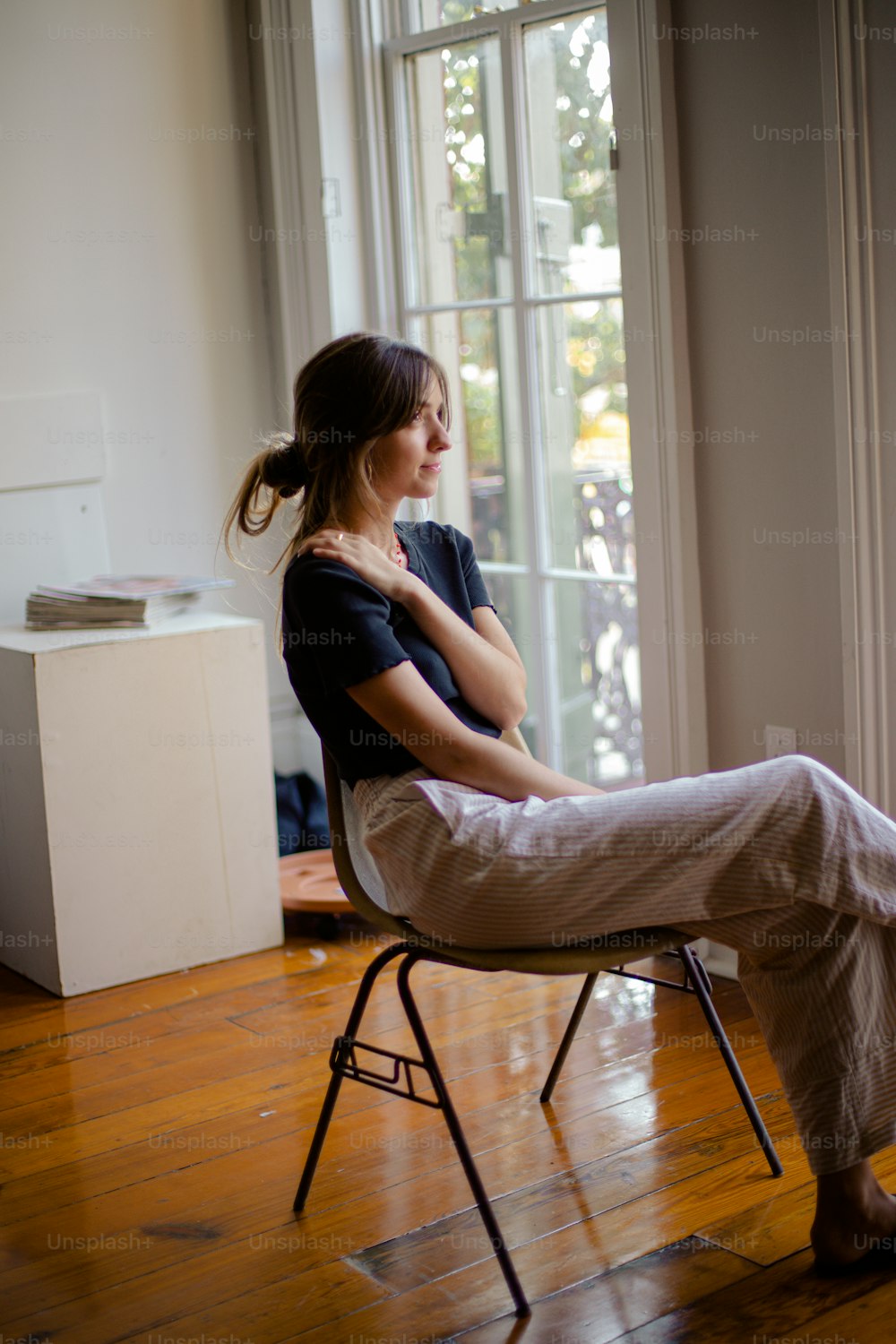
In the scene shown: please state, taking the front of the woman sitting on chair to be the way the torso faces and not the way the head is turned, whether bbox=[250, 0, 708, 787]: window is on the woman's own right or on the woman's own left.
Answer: on the woman's own left

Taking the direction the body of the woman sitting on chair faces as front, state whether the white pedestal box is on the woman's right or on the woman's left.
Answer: on the woman's left

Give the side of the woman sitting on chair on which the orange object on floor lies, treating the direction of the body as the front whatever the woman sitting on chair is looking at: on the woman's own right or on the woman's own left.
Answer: on the woman's own left

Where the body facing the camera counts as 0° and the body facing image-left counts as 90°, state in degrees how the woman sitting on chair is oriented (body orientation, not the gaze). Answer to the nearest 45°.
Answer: approximately 270°

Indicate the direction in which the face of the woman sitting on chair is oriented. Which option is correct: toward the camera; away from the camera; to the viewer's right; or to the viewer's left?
to the viewer's right
